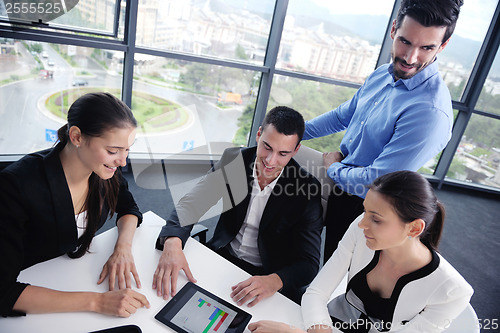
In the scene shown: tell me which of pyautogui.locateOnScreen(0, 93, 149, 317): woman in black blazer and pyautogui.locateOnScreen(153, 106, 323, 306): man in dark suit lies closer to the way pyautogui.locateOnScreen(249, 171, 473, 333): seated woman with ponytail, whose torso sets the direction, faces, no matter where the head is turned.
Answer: the woman in black blazer

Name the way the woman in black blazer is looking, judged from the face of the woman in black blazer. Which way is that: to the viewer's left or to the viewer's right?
to the viewer's right

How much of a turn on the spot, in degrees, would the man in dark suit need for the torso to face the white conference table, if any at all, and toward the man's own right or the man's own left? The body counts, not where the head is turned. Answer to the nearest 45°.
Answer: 0° — they already face it

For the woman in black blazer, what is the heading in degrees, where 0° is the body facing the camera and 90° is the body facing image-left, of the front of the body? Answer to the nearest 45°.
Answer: approximately 315°

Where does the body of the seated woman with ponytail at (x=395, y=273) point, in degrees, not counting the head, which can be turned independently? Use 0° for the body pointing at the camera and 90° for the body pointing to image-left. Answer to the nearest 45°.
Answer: approximately 45°

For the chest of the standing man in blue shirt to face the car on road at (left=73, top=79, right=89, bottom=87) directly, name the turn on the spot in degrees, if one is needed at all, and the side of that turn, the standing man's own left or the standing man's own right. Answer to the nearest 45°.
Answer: approximately 45° to the standing man's own right

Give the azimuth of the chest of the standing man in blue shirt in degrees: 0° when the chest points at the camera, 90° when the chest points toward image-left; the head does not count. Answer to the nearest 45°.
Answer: approximately 45°

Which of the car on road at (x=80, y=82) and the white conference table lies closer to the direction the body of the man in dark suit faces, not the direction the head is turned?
the white conference table
